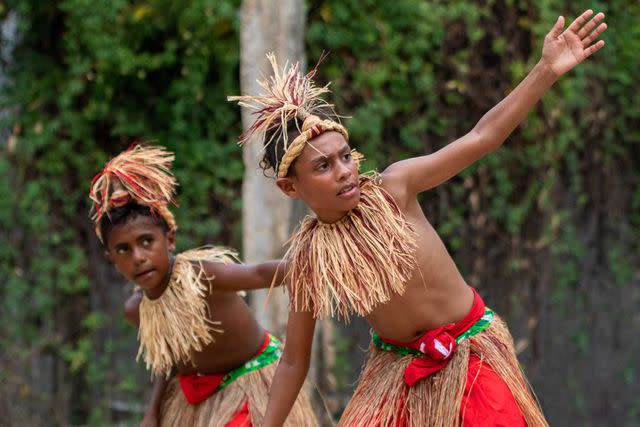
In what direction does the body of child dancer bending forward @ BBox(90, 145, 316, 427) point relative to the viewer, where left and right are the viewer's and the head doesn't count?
facing the viewer and to the left of the viewer

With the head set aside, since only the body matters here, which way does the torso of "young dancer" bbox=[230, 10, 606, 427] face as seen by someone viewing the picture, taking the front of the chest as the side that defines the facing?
toward the camera

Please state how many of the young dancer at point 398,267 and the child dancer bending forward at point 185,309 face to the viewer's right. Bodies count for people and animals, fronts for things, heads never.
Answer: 0

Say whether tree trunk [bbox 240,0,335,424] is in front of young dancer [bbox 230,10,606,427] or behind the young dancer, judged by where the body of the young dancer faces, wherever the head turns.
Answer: behind

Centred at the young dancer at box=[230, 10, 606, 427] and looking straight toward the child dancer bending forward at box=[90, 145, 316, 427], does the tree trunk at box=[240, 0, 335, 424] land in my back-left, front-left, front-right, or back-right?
front-right

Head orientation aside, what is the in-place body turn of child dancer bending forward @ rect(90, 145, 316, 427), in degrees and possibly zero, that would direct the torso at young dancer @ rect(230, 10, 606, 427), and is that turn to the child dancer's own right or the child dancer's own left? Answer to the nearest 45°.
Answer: approximately 90° to the child dancer's own left

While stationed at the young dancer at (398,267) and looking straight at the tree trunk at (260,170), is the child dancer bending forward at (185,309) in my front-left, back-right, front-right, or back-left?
front-left

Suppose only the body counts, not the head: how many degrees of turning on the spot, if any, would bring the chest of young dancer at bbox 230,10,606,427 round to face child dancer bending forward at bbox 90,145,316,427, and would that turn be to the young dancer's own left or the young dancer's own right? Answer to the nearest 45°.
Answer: approximately 135° to the young dancer's own right

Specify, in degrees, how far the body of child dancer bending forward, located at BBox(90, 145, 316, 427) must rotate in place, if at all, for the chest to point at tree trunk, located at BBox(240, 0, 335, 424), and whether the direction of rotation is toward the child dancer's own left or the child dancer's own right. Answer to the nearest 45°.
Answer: approximately 180°
